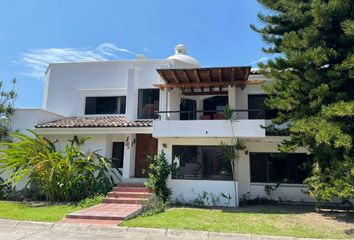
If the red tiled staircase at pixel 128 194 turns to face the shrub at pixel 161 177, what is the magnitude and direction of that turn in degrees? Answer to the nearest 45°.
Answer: approximately 90° to its left

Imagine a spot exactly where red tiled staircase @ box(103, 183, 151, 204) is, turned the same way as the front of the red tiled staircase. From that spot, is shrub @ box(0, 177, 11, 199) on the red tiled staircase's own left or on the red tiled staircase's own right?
on the red tiled staircase's own right

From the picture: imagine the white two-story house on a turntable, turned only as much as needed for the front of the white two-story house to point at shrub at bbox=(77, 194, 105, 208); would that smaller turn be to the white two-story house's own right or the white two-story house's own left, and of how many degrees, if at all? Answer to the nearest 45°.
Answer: approximately 45° to the white two-story house's own right

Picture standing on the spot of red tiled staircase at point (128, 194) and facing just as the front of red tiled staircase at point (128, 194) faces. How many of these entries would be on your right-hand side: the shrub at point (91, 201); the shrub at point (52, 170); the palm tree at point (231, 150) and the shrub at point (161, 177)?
2

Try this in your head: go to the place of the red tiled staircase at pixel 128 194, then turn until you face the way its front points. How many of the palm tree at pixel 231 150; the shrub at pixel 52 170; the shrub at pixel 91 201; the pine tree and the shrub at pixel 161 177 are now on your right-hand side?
2

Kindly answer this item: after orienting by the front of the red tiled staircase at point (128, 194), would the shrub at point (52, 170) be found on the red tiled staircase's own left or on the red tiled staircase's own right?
on the red tiled staircase's own right

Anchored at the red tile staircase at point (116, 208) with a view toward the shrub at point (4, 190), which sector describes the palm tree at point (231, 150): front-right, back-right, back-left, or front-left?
back-right

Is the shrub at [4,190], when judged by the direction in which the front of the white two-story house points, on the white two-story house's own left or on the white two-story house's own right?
on the white two-story house's own right

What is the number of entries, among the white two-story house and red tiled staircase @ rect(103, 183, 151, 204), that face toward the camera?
2

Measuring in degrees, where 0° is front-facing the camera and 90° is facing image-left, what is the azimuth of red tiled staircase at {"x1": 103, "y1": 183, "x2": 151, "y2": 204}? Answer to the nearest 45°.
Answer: approximately 0°
